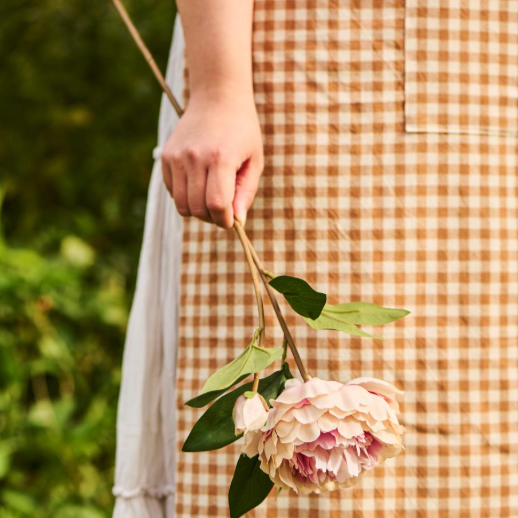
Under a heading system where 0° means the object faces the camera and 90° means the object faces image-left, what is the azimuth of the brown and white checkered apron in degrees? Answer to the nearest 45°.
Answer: approximately 0°
